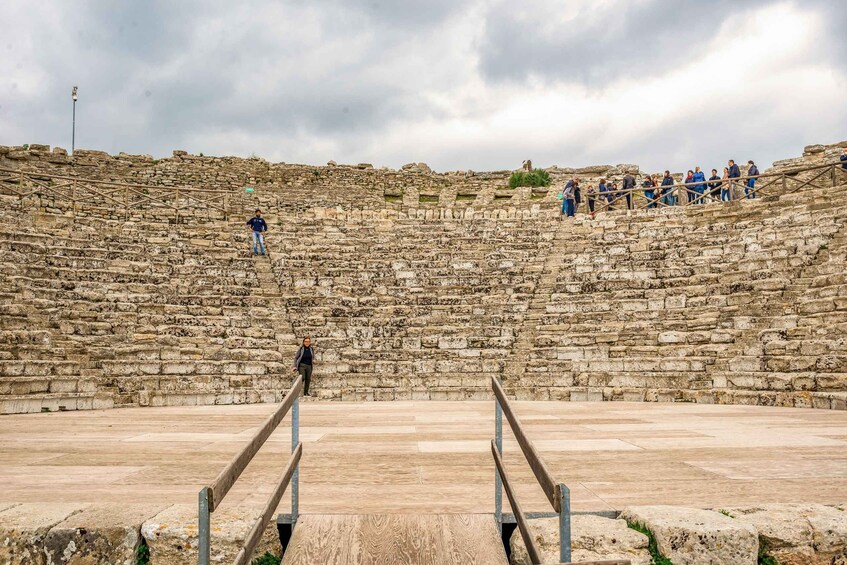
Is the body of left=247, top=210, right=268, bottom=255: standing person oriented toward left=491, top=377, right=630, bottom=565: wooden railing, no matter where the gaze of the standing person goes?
yes

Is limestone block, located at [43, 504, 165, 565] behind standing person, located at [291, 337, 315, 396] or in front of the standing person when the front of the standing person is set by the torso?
in front

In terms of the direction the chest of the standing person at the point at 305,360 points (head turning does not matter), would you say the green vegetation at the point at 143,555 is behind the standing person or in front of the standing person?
in front

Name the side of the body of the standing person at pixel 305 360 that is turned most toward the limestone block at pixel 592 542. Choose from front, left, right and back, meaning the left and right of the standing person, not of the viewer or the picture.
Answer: front

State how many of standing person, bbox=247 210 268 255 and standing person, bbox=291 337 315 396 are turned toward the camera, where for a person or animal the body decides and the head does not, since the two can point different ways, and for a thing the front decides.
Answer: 2

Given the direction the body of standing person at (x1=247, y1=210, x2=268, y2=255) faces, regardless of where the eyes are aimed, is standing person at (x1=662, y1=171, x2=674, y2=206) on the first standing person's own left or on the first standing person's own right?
on the first standing person's own left

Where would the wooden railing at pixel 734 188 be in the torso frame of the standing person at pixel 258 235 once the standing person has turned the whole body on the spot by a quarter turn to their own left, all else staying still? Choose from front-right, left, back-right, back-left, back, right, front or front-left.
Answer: front

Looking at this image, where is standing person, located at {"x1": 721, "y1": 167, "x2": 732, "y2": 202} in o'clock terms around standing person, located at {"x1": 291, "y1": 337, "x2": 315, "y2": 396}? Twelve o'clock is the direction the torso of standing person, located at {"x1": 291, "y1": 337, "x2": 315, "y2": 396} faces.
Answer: standing person, located at {"x1": 721, "y1": 167, "x2": 732, "y2": 202} is roughly at 8 o'clock from standing person, located at {"x1": 291, "y1": 337, "x2": 315, "y2": 396}.

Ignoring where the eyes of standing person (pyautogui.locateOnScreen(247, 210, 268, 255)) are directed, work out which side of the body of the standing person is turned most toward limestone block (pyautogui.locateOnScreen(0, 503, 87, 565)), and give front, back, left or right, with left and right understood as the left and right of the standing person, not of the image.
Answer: front

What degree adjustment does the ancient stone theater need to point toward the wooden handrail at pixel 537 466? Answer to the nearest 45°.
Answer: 0° — it already faces it

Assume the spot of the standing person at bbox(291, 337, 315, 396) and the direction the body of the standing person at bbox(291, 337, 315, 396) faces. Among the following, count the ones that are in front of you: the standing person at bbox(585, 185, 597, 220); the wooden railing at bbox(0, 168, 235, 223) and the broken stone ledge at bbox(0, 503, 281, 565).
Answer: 1

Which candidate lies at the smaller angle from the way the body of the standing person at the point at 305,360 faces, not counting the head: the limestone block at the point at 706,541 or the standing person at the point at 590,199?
the limestone block
